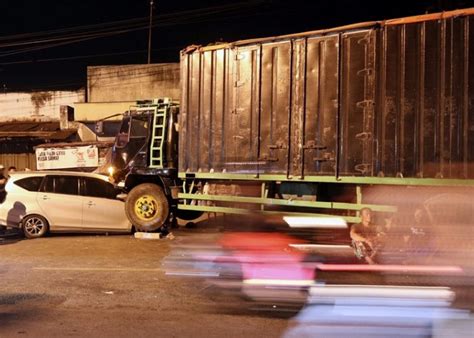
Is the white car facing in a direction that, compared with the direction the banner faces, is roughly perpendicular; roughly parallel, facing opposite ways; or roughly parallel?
roughly perpendicular

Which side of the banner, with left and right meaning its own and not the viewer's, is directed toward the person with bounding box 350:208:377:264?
front

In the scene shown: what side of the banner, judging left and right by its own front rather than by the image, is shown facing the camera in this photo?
front

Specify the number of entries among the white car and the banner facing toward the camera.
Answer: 1

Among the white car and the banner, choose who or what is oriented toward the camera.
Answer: the banner

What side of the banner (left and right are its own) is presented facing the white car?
front

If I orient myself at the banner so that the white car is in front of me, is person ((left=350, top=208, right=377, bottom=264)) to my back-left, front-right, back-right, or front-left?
front-left
